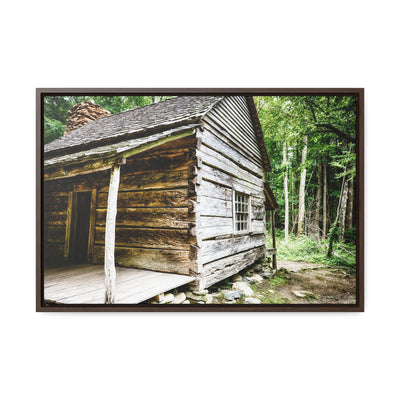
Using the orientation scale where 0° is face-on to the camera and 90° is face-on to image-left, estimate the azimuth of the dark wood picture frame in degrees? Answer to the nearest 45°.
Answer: approximately 0°
